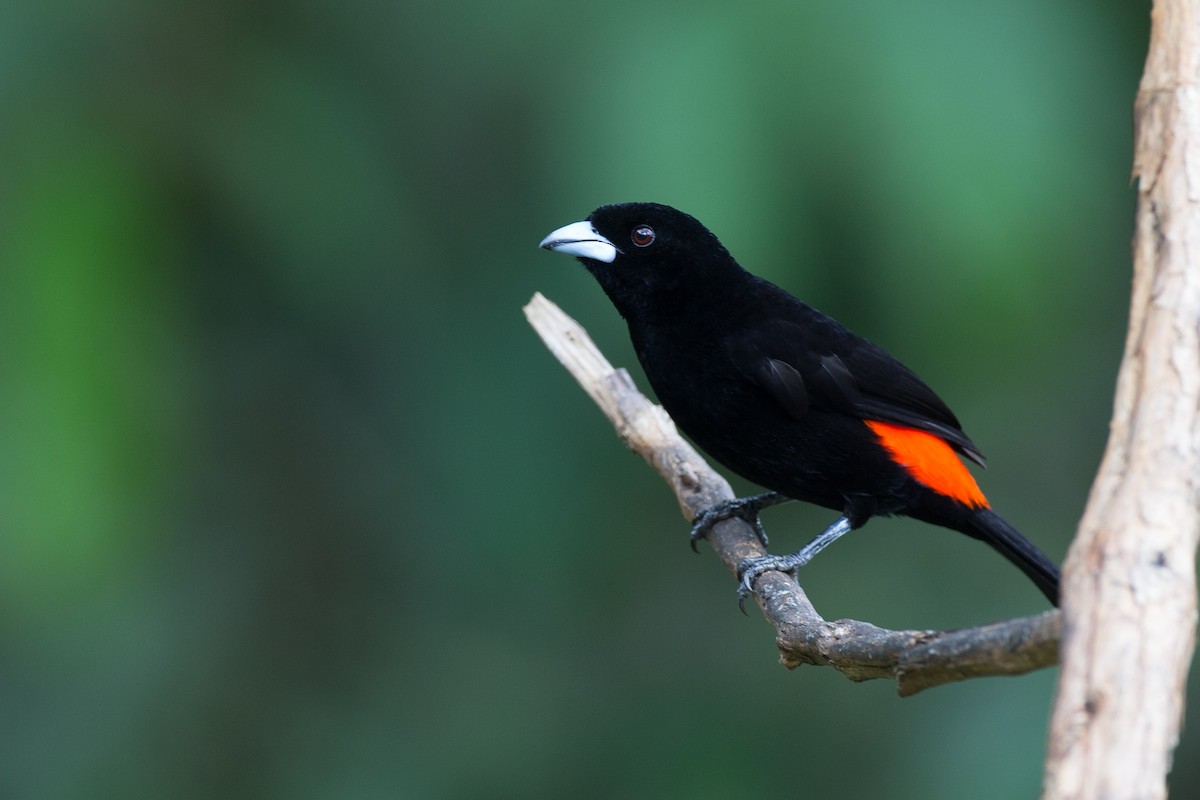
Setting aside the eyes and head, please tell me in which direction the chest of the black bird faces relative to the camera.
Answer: to the viewer's left
